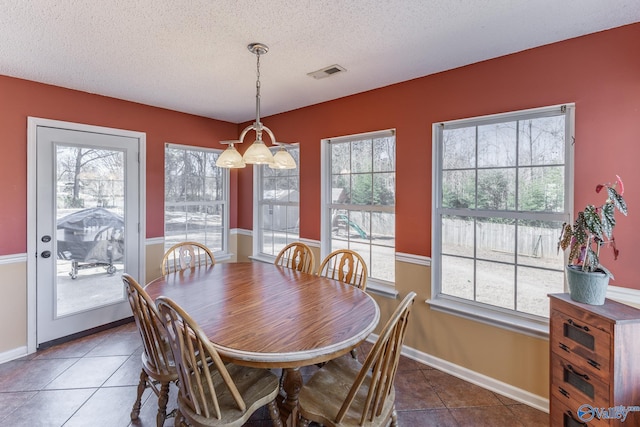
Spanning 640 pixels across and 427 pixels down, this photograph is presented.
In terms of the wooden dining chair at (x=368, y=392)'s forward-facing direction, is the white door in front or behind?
in front

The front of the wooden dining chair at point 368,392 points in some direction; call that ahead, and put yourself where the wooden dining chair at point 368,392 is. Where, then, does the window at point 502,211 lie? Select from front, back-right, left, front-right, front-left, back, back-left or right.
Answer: right

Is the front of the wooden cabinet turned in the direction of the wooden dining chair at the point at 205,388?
yes

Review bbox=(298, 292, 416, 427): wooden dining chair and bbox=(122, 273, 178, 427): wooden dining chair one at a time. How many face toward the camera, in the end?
0

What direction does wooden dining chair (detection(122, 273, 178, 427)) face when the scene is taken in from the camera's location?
facing away from the viewer and to the right of the viewer

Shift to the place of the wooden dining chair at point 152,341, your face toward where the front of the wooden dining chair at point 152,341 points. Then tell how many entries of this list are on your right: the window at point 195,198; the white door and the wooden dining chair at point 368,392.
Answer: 1

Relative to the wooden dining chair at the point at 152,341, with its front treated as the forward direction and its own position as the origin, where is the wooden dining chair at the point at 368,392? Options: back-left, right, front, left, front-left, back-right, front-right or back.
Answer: right

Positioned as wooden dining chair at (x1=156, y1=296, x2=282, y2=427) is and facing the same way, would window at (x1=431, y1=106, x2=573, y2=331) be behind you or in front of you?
in front

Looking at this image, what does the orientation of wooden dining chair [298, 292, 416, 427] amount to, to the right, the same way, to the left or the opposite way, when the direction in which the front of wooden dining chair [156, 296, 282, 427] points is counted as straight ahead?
to the left

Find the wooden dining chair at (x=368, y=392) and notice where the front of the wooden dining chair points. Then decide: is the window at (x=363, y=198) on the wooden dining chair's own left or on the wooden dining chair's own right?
on the wooden dining chair's own right

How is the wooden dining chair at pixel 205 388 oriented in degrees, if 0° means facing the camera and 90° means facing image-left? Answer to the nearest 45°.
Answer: approximately 225°

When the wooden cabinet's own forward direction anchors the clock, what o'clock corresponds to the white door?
The white door is roughly at 1 o'clock from the wooden cabinet.

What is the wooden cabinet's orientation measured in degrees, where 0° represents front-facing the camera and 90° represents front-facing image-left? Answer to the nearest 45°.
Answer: approximately 45°

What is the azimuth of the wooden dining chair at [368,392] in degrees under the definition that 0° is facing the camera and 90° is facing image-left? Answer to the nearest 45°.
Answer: approximately 135°
